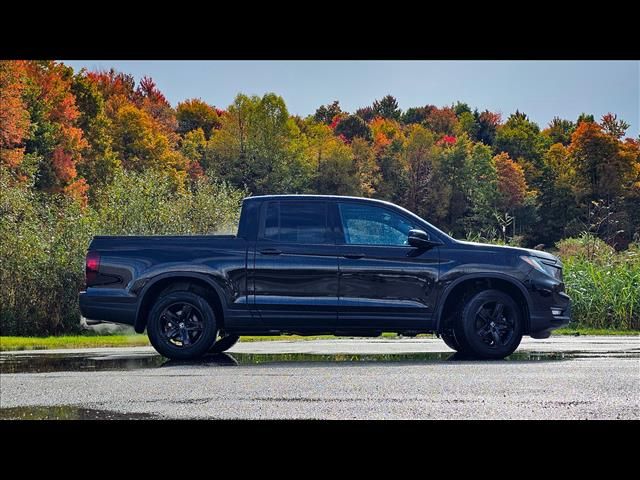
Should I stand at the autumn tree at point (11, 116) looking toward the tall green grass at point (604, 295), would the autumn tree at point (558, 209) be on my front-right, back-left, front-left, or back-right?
front-left

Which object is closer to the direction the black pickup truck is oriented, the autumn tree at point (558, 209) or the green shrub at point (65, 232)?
the autumn tree

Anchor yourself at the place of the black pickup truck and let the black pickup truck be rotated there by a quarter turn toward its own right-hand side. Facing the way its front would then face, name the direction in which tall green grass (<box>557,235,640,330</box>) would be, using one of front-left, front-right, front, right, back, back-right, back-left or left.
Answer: back-left

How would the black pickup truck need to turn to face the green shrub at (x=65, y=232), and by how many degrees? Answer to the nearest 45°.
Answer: approximately 135° to its left

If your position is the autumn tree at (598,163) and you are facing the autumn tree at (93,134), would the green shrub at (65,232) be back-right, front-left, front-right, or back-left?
front-left

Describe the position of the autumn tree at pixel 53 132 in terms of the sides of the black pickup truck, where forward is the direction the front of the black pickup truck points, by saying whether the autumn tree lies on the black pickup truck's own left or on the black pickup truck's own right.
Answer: on the black pickup truck's own left

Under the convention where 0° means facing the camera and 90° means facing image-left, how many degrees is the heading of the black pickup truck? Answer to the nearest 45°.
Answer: approximately 270°
